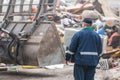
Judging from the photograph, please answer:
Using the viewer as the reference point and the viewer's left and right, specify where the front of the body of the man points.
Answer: facing away from the viewer and to the left of the viewer
